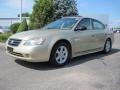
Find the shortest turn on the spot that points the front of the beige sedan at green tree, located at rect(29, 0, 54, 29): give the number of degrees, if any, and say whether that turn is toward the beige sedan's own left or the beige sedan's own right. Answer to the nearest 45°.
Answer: approximately 135° to the beige sedan's own right

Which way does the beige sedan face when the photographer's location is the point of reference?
facing the viewer and to the left of the viewer

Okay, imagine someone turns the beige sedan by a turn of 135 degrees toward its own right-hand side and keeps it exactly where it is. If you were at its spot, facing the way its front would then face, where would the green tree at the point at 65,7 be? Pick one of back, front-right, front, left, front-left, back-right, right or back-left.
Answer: front
